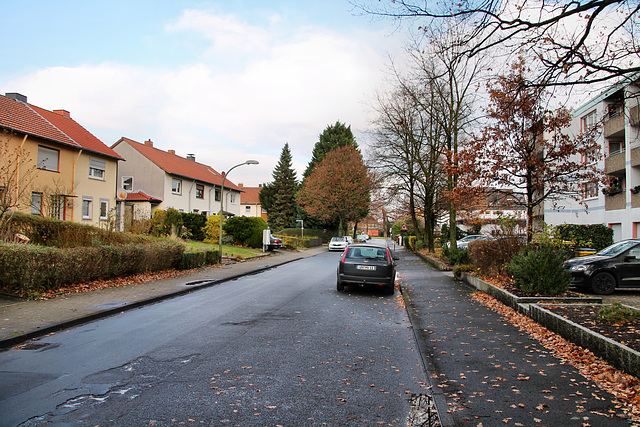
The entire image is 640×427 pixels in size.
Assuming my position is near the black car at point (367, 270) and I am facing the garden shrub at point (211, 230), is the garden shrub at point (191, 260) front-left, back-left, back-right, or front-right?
front-left

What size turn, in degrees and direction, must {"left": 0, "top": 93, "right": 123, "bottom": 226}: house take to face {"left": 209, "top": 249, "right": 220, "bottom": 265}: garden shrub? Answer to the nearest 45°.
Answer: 0° — it already faces it

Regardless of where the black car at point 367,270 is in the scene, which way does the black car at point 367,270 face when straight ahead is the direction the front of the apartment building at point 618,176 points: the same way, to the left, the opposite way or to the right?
to the right

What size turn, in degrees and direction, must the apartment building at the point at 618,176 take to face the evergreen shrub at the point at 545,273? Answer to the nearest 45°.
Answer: approximately 45° to its left

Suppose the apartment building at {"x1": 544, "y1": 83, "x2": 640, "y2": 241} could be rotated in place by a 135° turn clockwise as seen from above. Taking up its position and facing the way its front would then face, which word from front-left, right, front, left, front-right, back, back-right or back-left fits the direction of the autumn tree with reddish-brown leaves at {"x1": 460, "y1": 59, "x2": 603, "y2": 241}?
back

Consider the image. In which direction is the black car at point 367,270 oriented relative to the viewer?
away from the camera

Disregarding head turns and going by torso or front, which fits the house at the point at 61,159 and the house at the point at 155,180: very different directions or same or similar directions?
same or similar directions

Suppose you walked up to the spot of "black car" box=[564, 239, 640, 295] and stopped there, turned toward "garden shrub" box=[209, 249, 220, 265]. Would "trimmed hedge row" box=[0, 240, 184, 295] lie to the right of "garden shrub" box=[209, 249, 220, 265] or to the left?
left

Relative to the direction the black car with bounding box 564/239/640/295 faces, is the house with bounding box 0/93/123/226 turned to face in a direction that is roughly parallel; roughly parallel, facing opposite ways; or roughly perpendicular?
roughly parallel, facing opposite ways

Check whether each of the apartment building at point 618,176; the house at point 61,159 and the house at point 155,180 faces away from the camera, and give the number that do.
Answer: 0

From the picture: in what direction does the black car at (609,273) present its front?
to the viewer's left

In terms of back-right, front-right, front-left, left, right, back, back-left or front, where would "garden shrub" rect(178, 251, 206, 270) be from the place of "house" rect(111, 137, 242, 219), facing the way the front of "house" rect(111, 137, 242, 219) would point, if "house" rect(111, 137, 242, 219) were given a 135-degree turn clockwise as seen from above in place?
left

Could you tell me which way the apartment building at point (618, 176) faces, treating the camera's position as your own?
facing the viewer and to the left of the viewer

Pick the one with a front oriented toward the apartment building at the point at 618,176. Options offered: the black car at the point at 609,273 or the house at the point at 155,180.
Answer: the house at the point at 155,180

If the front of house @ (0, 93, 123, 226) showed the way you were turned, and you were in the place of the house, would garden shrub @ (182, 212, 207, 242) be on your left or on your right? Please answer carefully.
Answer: on your left

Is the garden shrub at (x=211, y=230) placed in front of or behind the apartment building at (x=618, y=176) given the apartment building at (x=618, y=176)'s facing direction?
in front

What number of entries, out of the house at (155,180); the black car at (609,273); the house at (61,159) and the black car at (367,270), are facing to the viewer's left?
1

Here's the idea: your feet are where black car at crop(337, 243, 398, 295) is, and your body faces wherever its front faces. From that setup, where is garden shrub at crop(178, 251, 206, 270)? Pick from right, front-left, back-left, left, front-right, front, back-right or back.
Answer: front-left

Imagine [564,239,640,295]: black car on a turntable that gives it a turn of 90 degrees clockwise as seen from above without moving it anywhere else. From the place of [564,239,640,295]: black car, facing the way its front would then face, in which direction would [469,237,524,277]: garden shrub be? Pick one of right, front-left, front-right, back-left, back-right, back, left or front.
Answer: left

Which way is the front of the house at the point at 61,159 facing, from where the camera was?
facing the viewer and to the right of the viewer
